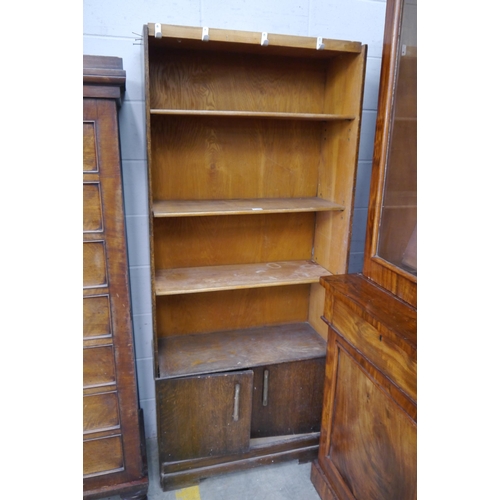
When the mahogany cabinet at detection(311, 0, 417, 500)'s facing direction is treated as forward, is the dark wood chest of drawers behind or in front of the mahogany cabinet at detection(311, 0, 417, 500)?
in front

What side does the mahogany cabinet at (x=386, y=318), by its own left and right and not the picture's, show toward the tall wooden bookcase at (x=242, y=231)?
right

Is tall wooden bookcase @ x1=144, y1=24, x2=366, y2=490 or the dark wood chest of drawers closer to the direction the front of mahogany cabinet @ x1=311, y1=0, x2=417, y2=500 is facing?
the dark wood chest of drawers

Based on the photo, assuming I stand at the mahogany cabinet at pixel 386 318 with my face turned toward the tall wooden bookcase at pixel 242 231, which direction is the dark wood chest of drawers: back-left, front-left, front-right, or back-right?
front-left

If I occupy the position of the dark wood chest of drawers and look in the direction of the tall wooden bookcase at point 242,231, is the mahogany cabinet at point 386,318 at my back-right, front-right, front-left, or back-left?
front-right

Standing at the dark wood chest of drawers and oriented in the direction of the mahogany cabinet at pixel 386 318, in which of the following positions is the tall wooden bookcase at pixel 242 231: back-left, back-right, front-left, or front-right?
front-left

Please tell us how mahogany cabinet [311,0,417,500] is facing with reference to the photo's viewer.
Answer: facing the viewer and to the left of the viewer
